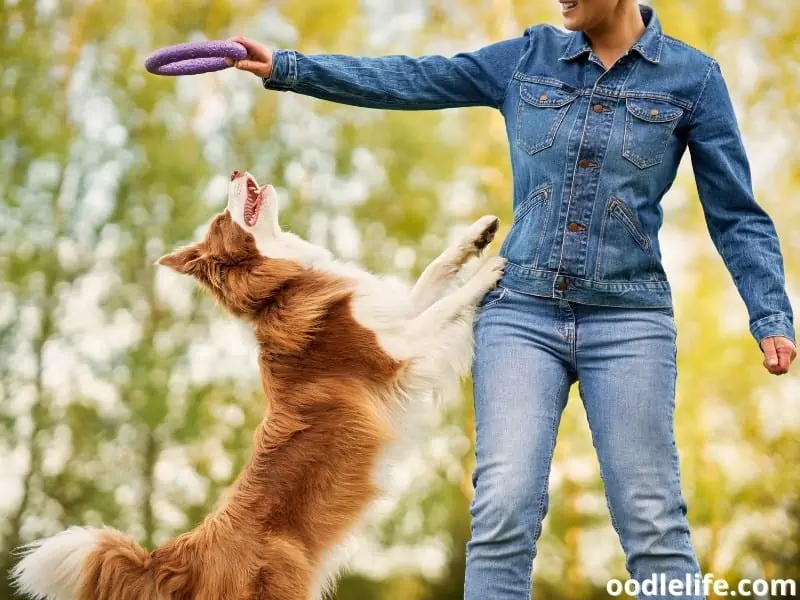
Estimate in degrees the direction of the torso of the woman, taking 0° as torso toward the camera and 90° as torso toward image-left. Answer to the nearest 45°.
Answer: approximately 0°

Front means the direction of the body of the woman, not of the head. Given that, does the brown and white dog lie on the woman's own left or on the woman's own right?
on the woman's own right
